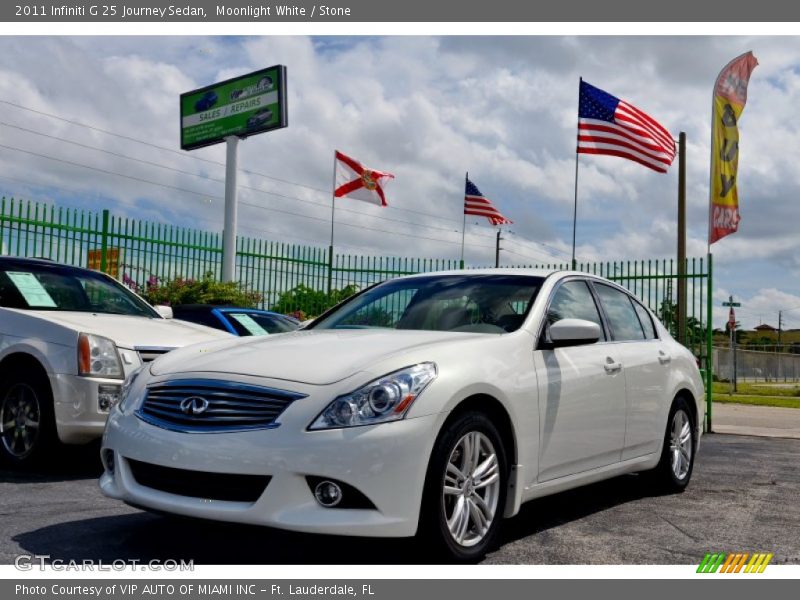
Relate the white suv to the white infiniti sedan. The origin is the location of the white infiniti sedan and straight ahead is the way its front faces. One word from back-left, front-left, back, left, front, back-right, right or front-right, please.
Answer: right

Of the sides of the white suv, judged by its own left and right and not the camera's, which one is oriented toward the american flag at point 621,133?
left

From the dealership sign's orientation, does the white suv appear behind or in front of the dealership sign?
in front

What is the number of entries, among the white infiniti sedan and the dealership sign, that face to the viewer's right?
0

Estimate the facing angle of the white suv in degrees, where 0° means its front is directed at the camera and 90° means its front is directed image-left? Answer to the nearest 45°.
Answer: approximately 315°

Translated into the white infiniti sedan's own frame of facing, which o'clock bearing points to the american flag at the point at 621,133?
The american flag is roughly at 5 o'clock from the white infiniti sedan.

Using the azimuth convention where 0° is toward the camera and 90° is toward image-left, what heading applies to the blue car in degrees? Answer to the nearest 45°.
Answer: approximately 315°

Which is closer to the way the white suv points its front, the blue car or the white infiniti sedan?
the white infiniti sedan

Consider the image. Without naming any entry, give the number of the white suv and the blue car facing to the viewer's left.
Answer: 0

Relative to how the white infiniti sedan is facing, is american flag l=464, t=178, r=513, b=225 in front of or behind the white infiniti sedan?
behind

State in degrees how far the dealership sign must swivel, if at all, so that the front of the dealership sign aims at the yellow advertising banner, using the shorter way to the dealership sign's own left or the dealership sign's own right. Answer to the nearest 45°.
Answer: approximately 90° to the dealership sign's own left
